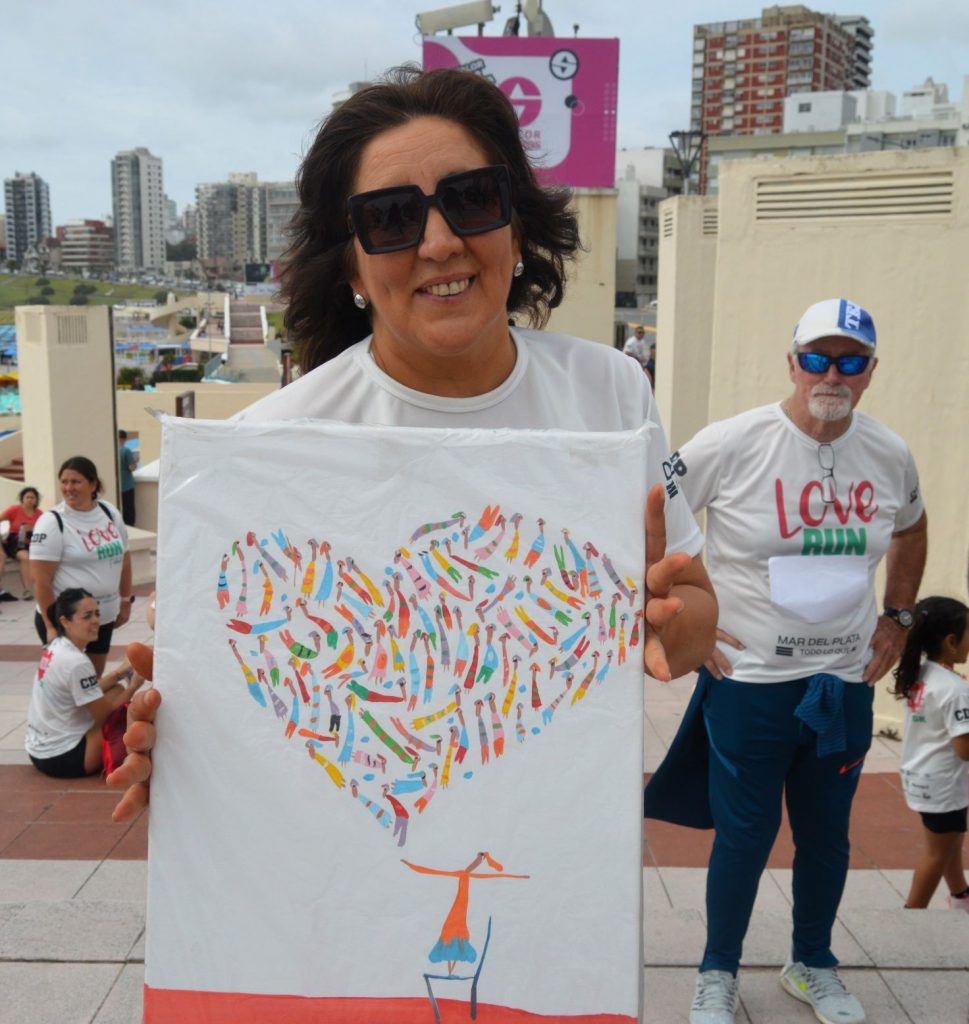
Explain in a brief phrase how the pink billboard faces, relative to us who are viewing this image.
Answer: facing the viewer

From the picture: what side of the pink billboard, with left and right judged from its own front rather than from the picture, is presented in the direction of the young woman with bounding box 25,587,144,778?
front

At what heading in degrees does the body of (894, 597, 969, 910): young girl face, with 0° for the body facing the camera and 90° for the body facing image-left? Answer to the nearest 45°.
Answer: approximately 225°

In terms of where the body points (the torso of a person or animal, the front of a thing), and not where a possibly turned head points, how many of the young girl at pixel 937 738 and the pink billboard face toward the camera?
1

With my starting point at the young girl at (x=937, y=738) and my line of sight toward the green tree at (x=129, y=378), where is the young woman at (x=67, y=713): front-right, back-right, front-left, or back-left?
front-left

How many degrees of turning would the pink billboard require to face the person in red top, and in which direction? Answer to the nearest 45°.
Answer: approximately 45° to its right

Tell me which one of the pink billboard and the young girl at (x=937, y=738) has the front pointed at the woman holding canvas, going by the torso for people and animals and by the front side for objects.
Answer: the pink billboard

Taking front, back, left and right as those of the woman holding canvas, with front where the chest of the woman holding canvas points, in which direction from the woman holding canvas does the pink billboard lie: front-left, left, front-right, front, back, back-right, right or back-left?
back

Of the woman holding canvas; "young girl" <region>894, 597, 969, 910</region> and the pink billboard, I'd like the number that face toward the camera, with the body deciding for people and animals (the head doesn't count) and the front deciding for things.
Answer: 2

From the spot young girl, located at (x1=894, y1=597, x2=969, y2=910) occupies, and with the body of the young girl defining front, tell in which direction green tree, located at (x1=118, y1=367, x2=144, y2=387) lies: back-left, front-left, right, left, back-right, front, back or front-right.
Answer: left

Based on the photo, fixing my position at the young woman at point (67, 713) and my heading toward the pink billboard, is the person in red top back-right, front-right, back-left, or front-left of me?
front-left

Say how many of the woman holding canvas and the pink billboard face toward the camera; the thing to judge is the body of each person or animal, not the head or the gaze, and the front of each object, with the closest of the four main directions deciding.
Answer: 2
